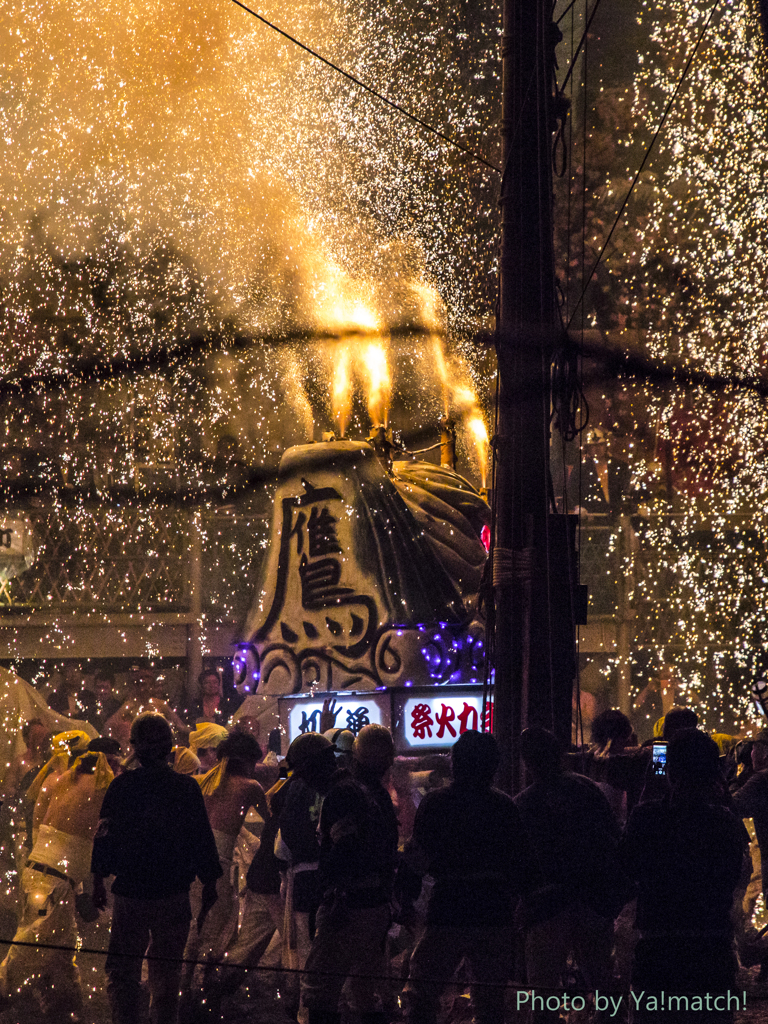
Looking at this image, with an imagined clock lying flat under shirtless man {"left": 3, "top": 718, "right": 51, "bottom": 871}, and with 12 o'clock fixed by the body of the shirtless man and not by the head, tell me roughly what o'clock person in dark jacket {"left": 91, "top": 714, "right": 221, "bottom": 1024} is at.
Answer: The person in dark jacket is roughly at 3 o'clock from the shirtless man.

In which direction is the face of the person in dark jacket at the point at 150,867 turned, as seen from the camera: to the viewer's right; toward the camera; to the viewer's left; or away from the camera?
away from the camera

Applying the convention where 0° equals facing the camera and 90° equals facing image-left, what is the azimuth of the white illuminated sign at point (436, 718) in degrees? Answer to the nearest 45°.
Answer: approximately 0°

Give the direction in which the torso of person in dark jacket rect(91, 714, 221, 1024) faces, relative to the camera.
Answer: away from the camera

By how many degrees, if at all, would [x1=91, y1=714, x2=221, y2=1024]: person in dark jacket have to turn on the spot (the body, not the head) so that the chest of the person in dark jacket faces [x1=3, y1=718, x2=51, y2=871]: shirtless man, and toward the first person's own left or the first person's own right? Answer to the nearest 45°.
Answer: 0° — they already face them

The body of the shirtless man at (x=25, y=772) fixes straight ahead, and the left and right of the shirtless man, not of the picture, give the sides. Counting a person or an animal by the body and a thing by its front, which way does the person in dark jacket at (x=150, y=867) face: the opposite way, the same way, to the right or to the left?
to the left

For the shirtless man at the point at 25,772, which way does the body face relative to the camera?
to the viewer's right

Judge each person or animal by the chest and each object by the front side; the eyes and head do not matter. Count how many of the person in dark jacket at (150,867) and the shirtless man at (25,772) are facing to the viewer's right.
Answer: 1

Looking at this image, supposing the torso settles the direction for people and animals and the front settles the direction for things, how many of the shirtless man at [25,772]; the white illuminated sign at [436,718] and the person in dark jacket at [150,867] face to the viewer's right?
1

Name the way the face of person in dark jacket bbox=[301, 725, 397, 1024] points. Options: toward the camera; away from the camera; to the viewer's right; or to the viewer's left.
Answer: away from the camera

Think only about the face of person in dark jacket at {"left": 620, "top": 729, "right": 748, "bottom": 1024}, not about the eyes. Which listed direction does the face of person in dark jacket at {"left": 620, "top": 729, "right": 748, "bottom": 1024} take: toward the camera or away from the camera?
away from the camera
